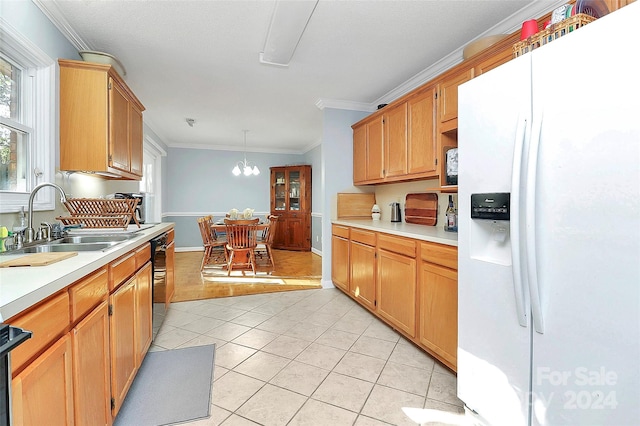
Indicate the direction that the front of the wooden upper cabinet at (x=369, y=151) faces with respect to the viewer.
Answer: facing the viewer and to the left of the viewer

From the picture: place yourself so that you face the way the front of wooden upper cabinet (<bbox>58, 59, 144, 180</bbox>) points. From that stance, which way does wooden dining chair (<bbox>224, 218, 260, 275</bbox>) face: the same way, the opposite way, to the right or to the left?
to the left

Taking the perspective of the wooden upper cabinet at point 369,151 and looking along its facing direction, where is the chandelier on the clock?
The chandelier is roughly at 3 o'clock from the wooden upper cabinet.

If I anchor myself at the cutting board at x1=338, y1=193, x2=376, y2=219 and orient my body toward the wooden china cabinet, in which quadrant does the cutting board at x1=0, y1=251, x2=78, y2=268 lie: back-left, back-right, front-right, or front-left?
back-left

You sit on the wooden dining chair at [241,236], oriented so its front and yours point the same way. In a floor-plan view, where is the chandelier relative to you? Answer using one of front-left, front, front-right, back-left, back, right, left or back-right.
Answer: front

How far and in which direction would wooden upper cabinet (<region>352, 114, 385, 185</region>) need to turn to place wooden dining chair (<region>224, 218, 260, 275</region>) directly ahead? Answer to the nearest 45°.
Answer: approximately 45° to its right

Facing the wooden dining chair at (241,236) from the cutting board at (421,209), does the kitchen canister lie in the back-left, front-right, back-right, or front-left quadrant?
front-right

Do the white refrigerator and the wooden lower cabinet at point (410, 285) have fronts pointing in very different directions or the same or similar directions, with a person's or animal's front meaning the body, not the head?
same or similar directions

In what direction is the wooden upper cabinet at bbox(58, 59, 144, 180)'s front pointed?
to the viewer's right

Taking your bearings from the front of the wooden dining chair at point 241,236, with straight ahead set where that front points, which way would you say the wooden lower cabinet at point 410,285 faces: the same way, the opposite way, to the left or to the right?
to the left

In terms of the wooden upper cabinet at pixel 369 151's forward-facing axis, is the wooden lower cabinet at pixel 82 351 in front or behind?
in front

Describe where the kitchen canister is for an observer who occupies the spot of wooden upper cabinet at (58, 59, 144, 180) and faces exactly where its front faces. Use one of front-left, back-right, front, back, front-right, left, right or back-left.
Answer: front

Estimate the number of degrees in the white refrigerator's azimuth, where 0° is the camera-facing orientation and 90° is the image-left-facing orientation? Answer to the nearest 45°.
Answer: approximately 45°

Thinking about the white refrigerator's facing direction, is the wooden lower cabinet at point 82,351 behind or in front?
in front

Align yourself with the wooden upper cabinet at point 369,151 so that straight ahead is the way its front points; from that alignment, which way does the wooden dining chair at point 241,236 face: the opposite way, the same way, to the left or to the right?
to the right

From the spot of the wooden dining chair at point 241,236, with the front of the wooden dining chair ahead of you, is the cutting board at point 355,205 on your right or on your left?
on your right
